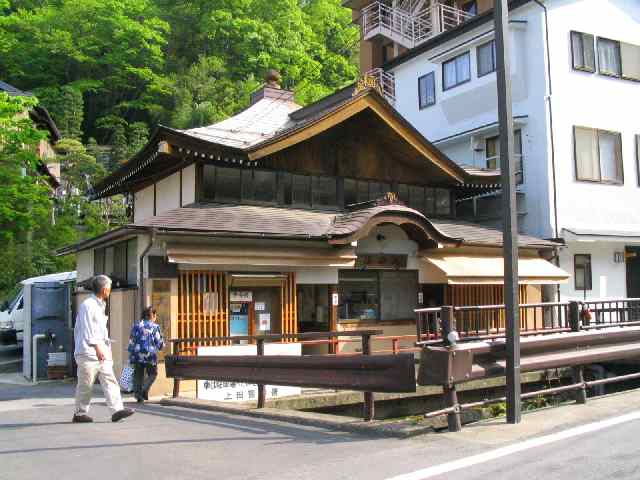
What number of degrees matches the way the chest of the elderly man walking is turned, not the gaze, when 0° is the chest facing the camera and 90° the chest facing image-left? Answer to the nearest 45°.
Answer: approximately 270°

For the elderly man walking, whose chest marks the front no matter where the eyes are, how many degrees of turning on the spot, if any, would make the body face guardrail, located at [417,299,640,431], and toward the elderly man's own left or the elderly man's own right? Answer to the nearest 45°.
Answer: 0° — they already face it

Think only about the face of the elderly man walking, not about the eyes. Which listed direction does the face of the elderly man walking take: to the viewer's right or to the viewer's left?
to the viewer's right

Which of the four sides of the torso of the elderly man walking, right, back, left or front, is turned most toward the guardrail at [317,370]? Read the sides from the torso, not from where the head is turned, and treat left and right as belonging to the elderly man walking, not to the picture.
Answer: front

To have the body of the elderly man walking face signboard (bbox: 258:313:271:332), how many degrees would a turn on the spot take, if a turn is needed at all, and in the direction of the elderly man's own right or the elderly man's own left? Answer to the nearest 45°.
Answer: approximately 45° to the elderly man's own left

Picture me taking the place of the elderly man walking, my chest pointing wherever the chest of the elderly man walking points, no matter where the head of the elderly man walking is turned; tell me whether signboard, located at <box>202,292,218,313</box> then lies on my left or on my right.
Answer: on my left

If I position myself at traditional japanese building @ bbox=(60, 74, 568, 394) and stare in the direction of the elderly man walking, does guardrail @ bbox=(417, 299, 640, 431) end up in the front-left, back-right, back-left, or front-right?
front-left

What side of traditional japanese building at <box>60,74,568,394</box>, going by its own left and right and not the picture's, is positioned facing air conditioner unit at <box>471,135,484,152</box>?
left

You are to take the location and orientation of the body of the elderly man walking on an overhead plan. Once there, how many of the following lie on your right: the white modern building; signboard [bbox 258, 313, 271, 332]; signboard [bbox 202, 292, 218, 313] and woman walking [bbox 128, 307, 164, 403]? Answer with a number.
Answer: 0

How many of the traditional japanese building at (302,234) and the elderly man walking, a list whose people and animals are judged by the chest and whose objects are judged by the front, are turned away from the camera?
0

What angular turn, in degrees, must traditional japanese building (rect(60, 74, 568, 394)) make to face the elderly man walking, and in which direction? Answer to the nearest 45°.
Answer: approximately 45° to its right

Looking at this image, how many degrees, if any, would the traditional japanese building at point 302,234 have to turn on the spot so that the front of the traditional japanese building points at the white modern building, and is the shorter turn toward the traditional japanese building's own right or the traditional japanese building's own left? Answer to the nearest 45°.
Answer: approximately 90° to the traditional japanese building's own left

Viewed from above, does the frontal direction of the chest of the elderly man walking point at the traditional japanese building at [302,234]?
no

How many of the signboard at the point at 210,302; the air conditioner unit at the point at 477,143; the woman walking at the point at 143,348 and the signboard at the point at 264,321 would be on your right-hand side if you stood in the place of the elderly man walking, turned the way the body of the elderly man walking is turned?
0

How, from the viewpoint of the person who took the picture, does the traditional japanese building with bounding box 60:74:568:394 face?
facing the viewer and to the right of the viewer

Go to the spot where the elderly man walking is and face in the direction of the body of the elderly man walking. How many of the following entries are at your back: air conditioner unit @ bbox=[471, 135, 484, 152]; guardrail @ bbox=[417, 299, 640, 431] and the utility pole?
0
